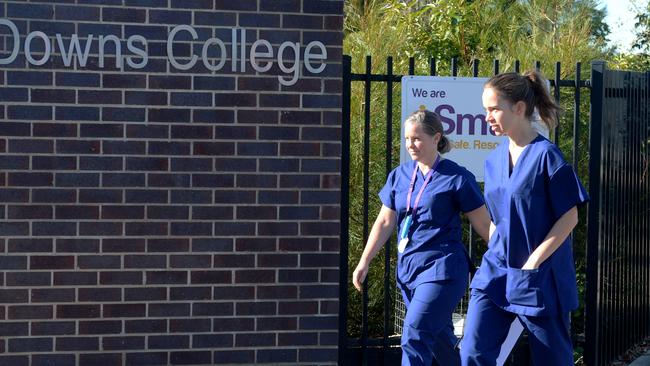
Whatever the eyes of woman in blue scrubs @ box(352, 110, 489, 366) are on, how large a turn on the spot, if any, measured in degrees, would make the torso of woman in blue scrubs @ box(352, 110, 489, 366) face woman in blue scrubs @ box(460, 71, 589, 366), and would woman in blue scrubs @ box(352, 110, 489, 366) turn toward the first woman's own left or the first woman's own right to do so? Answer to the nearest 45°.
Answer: approximately 90° to the first woman's own left

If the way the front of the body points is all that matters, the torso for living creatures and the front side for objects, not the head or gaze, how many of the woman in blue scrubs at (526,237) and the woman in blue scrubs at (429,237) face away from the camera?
0

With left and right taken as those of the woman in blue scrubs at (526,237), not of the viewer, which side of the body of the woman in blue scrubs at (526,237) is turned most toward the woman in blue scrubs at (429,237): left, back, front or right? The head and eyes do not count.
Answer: right

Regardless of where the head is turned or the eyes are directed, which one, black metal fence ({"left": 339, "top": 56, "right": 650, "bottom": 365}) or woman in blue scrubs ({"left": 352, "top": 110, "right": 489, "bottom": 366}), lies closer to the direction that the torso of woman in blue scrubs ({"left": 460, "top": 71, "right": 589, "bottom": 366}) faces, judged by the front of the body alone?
the woman in blue scrubs

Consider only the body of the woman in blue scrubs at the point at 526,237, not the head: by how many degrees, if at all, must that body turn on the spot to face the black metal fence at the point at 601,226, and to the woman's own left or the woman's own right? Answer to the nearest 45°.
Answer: approximately 135° to the woman's own right

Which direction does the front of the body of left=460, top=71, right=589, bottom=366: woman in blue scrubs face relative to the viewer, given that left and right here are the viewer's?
facing the viewer and to the left of the viewer

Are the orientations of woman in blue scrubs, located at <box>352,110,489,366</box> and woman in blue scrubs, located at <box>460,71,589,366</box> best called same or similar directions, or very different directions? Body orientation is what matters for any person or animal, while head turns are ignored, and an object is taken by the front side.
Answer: same or similar directions

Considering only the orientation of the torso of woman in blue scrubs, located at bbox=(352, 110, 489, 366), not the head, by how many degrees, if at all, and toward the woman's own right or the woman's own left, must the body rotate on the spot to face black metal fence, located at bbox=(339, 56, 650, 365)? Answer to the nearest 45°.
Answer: approximately 180°

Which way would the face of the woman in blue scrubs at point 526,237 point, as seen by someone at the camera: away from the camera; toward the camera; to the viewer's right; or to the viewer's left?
to the viewer's left
